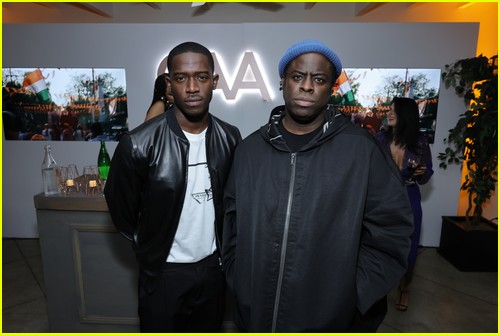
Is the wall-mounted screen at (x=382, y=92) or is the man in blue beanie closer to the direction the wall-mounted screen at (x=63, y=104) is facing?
the man in blue beanie

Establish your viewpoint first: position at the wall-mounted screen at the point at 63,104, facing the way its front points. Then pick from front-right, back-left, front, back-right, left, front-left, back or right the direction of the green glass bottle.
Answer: front

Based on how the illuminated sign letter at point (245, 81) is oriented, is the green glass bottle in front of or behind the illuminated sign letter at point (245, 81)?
in front

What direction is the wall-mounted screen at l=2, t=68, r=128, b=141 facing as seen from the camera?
toward the camera

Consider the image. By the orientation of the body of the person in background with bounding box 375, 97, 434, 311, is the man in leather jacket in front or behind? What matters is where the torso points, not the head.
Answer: in front

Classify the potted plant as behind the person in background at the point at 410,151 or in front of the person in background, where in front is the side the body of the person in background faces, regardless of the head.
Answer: behind

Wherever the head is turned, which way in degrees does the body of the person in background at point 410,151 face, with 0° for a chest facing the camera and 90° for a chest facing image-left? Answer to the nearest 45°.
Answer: approximately 45°

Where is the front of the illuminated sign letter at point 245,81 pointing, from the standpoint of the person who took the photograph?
facing the viewer

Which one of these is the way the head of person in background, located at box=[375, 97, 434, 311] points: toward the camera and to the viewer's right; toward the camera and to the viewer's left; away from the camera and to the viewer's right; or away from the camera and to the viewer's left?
toward the camera and to the viewer's left

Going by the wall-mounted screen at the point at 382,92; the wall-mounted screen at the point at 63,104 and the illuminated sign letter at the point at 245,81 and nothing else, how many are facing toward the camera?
3

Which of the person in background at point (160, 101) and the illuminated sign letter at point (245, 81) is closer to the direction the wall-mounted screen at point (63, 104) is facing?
the person in background

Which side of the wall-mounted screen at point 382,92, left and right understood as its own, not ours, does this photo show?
front

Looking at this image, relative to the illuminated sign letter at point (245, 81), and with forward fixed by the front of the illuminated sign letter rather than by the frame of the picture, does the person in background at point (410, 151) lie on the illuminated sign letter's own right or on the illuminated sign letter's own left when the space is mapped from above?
on the illuminated sign letter's own left

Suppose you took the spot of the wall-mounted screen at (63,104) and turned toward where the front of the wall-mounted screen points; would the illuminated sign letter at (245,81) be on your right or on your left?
on your left

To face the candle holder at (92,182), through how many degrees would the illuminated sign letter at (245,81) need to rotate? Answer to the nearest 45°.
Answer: approximately 45° to its right

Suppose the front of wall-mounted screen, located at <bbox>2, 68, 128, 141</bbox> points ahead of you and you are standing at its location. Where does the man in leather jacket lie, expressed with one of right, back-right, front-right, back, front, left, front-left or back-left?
front

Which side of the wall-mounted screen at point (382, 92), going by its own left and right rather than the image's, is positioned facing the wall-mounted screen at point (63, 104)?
right

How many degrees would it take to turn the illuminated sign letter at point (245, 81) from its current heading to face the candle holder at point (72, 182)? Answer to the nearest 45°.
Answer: approximately 45° to its right
